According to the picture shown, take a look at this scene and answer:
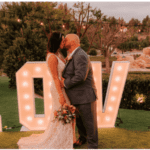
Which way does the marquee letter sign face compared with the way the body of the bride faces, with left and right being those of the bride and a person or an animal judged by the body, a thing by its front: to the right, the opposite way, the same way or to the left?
to the right

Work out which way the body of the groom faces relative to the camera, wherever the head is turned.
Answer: to the viewer's left

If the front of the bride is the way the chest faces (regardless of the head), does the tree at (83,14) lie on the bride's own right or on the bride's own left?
on the bride's own left

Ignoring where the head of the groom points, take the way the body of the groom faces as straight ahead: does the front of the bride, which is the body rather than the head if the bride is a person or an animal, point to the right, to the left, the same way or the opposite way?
the opposite way

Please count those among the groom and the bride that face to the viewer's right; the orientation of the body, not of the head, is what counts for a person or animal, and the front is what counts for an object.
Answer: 1

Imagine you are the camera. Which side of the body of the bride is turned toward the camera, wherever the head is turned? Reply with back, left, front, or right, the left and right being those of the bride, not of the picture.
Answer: right

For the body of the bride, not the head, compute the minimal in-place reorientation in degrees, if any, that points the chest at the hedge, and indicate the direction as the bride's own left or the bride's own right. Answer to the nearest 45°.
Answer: approximately 45° to the bride's own left

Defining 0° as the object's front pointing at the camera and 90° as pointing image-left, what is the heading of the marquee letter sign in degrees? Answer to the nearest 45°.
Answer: approximately 0°

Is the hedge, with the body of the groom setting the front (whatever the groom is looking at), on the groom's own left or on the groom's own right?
on the groom's own right
